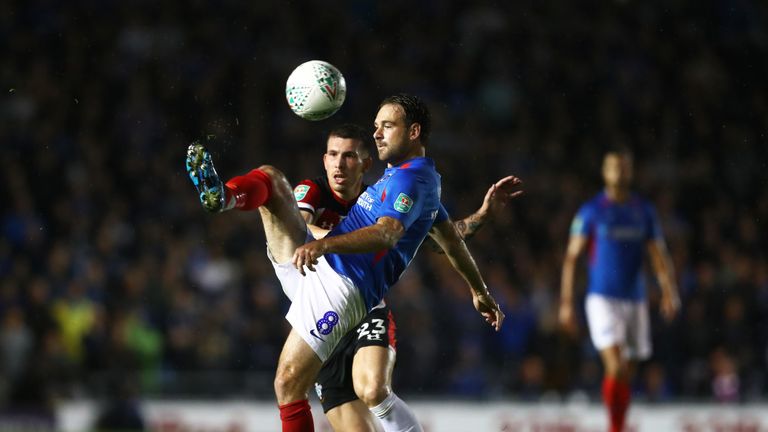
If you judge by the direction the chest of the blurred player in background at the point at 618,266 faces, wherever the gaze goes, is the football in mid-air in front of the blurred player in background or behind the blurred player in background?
in front

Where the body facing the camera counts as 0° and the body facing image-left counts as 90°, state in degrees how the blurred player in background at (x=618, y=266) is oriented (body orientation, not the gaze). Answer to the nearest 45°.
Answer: approximately 0°

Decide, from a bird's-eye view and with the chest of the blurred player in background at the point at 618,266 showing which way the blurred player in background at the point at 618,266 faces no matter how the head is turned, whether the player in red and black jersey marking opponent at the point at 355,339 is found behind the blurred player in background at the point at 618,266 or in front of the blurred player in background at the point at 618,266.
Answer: in front
